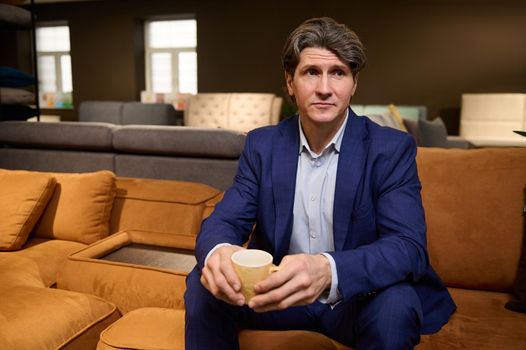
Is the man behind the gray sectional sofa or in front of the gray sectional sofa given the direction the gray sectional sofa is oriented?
in front

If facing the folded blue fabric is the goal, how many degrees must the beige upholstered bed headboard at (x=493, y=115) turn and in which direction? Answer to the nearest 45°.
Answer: approximately 45° to its right

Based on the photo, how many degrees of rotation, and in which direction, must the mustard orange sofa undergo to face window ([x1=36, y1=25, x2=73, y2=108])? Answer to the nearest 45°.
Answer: approximately 135° to its right

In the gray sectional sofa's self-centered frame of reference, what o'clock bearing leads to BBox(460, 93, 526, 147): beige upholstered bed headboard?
The beige upholstered bed headboard is roughly at 8 o'clock from the gray sectional sofa.

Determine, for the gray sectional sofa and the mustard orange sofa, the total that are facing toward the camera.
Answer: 2

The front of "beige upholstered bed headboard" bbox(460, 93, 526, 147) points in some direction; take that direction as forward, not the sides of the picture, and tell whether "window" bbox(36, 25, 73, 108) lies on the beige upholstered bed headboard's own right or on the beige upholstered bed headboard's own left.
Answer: on the beige upholstered bed headboard's own right

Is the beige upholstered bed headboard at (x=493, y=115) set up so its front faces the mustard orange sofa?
yes

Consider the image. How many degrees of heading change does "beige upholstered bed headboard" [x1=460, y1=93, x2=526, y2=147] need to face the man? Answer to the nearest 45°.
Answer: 0° — it already faces them

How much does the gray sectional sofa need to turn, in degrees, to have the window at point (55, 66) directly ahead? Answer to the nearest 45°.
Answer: approximately 45° to its left
